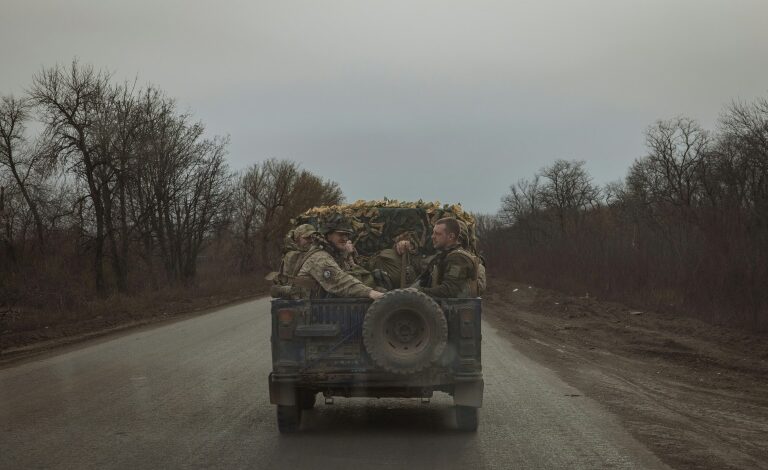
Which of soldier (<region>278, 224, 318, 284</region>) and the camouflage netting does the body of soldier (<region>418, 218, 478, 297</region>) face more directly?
the soldier

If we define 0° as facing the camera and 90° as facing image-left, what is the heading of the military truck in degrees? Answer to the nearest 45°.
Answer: approximately 180°

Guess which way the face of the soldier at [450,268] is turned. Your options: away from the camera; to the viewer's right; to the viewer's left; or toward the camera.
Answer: to the viewer's left
